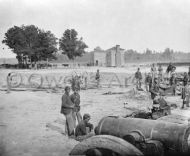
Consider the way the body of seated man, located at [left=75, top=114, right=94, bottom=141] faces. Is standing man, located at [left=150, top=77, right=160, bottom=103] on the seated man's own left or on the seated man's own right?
on the seated man's own left

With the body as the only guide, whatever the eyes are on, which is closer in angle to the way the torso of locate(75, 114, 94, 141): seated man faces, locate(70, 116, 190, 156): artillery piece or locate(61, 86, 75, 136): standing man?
the artillery piece

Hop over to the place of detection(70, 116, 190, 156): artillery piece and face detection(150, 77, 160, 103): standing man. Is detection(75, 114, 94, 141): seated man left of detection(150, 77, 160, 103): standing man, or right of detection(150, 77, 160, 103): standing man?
left
